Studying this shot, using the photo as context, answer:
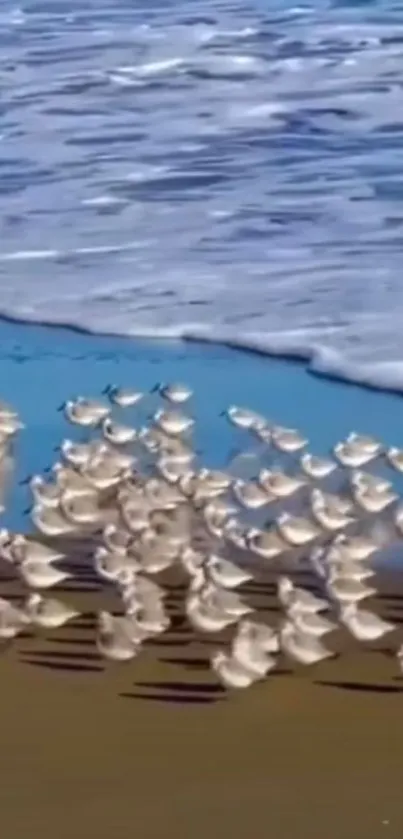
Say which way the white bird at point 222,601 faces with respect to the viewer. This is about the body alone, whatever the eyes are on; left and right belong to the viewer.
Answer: facing to the left of the viewer

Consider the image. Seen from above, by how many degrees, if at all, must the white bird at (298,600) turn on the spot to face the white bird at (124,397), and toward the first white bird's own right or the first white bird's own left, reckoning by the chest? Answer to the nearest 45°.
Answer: approximately 90° to the first white bird's own right

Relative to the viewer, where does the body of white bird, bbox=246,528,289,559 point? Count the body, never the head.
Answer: to the viewer's left

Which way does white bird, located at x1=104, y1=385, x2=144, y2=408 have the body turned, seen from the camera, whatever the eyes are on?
to the viewer's left

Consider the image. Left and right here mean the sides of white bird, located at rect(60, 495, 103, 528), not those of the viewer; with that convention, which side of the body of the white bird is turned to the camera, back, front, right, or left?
left

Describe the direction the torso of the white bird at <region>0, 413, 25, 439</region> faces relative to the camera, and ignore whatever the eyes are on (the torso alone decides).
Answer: to the viewer's left

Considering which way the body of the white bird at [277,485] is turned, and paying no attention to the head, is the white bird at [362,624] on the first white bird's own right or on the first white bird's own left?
on the first white bird's own left

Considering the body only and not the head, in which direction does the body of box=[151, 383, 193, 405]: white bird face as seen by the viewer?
to the viewer's left

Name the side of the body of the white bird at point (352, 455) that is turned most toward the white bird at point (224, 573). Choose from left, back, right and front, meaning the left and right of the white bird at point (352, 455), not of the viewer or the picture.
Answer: left

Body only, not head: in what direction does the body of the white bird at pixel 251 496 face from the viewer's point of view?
to the viewer's left

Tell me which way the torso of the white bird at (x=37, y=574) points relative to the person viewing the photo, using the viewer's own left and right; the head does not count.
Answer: facing to the left of the viewer

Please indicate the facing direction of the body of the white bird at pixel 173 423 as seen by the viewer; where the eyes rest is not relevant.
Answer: to the viewer's left
